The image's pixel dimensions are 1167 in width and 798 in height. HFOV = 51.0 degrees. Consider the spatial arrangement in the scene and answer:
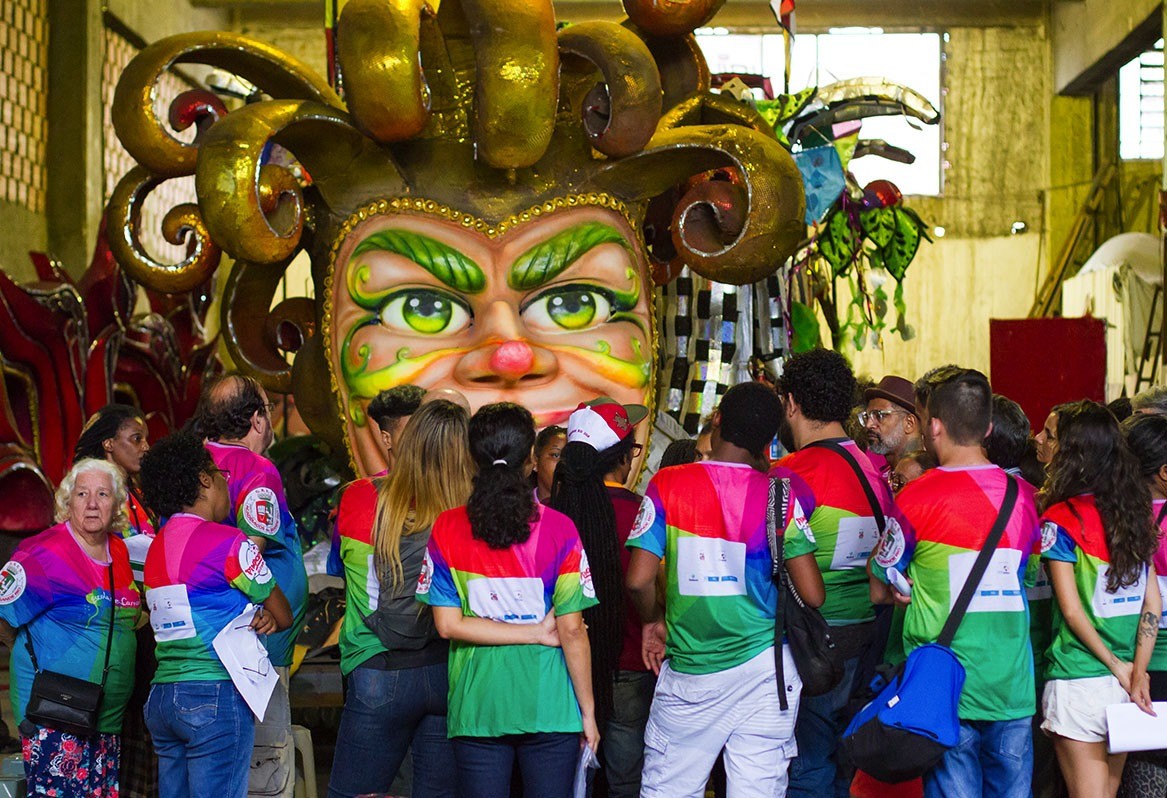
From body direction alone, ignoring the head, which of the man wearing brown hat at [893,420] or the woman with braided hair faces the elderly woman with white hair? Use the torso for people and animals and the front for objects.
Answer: the man wearing brown hat

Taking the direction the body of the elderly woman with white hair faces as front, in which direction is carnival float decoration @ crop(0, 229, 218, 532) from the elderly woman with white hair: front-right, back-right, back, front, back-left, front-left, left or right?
back-left

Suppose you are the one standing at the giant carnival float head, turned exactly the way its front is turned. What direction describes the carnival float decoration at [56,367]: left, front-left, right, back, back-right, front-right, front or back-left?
back-right

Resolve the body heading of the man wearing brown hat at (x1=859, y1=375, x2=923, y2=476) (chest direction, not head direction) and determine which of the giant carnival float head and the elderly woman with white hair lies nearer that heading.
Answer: the elderly woman with white hair

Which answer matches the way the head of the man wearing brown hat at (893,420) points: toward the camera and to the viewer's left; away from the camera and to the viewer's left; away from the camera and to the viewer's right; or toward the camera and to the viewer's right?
toward the camera and to the viewer's left

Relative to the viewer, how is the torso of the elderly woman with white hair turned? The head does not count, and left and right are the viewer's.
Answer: facing the viewer and to the right of the viewer

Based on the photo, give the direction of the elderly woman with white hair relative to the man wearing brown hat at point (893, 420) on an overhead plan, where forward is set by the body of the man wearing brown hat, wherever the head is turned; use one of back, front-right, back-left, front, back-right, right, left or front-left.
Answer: front

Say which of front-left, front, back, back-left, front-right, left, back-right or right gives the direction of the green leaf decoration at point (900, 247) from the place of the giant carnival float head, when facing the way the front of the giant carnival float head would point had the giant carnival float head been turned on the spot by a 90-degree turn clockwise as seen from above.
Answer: back-right

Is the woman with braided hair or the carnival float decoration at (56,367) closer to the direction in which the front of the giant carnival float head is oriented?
the woman with braided hair

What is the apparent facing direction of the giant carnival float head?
toward the camera

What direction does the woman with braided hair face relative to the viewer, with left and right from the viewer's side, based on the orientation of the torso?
facing away from the viewer and to the right of the viewer

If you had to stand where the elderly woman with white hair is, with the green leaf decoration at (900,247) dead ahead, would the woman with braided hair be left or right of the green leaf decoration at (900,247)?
right
